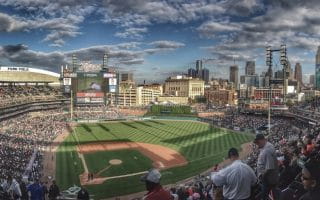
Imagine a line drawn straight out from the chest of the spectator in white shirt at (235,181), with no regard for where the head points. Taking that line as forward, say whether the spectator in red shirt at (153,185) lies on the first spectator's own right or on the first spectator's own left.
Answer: on the first spectator's own left

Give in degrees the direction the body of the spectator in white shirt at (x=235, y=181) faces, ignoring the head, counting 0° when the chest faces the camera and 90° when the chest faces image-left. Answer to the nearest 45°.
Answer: approximately 180°

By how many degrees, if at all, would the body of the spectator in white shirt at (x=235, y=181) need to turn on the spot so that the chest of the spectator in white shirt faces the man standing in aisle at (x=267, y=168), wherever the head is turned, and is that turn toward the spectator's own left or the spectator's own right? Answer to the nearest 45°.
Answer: approximately 45° to the spectator's own right
